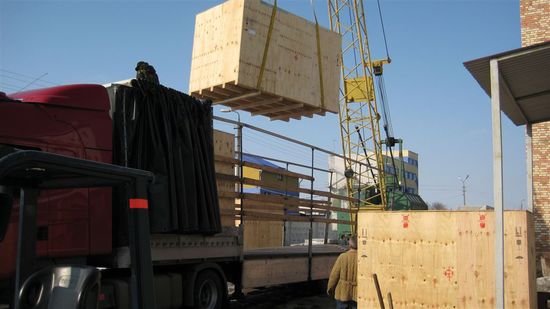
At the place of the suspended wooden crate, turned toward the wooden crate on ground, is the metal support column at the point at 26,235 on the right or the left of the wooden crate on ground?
right

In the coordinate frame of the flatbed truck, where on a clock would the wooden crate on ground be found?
The wooden crate on ground is roughly at 8 o'clock from the flatbed truck.

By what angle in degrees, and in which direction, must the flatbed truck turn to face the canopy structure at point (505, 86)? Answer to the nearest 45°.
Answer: approximately 90° to its left

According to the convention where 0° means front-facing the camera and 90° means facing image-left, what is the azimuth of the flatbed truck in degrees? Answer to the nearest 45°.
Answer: approximately 45°

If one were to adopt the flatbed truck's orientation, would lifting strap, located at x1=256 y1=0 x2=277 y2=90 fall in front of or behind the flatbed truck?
behind
